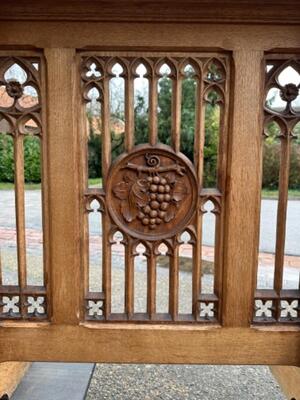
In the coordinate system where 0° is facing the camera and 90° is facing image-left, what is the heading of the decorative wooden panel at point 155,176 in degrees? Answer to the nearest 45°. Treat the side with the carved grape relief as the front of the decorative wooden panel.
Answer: approximately 0°
